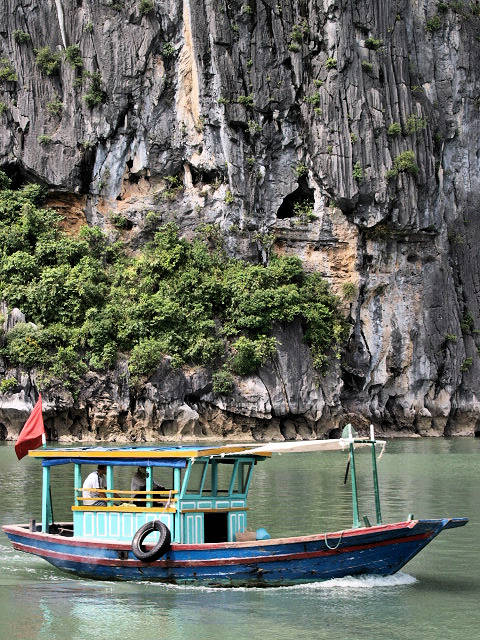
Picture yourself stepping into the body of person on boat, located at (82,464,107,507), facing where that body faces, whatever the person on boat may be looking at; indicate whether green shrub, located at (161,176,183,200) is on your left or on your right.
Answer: on your left

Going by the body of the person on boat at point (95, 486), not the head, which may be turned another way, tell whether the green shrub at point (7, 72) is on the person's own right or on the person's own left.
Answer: on the person's own left

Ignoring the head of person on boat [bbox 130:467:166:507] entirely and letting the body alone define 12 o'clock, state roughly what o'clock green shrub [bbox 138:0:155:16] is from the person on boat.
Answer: The green shrub is roughly at 9 o'clock from the person on boat.

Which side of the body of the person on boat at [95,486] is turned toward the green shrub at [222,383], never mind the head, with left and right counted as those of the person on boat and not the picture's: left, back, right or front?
left

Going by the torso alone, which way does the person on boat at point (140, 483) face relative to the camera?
to the viewer's right

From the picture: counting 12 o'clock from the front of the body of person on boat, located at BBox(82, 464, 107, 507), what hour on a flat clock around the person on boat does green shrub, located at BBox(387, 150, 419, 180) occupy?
The green shrub is roughly at 10 o'clock from the person on boat.

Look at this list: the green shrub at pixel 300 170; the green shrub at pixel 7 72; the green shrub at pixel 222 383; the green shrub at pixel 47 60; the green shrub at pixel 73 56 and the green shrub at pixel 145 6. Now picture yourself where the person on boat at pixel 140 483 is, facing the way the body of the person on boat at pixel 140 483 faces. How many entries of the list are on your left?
6

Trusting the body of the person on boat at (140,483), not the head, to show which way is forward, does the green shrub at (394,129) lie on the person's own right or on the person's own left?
on the person's own left

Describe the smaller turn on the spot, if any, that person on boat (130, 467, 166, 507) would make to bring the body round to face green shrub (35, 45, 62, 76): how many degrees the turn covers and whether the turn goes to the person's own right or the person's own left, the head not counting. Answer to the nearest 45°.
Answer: approximately 90° to the person's own left

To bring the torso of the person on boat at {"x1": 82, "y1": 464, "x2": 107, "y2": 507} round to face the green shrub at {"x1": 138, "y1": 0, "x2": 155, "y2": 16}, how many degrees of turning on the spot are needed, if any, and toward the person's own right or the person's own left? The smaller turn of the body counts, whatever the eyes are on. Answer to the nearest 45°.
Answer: approximately 90° to the person's own left

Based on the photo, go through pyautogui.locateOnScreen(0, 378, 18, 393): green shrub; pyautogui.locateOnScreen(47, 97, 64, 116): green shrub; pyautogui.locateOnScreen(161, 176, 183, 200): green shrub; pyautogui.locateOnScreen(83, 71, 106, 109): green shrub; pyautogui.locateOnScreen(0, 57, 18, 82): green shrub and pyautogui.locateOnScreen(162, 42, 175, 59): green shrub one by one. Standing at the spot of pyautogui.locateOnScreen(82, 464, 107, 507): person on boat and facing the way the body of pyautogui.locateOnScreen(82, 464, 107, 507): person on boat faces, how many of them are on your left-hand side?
6

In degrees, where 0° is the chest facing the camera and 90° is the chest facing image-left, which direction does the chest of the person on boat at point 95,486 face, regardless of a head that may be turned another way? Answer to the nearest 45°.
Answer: approximately 270°
